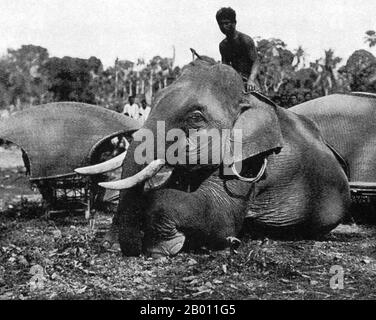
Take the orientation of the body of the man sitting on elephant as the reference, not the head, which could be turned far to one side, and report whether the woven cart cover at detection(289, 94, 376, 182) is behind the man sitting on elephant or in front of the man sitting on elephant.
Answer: behind

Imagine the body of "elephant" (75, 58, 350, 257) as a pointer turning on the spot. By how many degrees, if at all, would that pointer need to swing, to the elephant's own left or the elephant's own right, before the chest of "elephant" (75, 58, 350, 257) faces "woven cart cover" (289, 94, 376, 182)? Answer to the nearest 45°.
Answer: approximately 180°

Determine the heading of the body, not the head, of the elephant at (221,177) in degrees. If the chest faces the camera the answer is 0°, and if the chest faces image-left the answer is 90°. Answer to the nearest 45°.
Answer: approximately 45°

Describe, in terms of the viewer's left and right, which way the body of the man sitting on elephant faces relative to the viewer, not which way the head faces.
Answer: facing the viewer and to the left of the viewer
